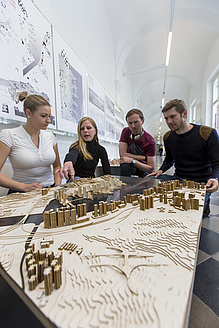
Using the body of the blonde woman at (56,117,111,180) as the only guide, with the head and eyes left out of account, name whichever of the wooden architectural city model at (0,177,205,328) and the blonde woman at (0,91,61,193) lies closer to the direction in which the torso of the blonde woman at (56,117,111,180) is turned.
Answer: the wooden architectural city model

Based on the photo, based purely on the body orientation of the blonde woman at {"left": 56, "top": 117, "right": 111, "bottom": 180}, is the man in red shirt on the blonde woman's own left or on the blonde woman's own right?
on the blonde woman's own left

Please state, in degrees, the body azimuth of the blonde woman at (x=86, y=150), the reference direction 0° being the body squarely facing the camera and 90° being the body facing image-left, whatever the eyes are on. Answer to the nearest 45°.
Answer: approximately 0°

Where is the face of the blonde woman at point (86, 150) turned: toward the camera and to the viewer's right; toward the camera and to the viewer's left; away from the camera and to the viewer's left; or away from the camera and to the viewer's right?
toward the camera and to the viewer's left

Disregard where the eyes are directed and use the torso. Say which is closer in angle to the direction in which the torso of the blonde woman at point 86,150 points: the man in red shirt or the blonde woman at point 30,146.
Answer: the blonde woman

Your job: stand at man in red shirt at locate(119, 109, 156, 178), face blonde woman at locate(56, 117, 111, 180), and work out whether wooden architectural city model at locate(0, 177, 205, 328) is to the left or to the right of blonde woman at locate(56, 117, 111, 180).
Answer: left

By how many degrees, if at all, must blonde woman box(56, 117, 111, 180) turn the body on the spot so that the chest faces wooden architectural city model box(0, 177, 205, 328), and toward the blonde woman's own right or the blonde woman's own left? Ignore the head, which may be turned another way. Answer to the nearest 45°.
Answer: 0° — they already face it

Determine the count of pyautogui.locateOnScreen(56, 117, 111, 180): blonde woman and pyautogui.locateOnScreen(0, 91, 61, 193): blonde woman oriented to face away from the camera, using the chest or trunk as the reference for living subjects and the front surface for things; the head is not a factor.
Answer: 0

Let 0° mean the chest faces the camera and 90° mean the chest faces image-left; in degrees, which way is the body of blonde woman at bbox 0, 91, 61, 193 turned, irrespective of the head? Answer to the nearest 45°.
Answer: approximately 315°

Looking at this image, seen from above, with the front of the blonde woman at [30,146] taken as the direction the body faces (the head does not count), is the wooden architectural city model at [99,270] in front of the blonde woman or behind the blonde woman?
in front

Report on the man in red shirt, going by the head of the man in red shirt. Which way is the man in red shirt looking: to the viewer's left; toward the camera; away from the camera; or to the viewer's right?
toward the camera

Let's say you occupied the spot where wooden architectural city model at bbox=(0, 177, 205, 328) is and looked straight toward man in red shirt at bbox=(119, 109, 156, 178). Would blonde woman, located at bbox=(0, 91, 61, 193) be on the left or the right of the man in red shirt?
left
